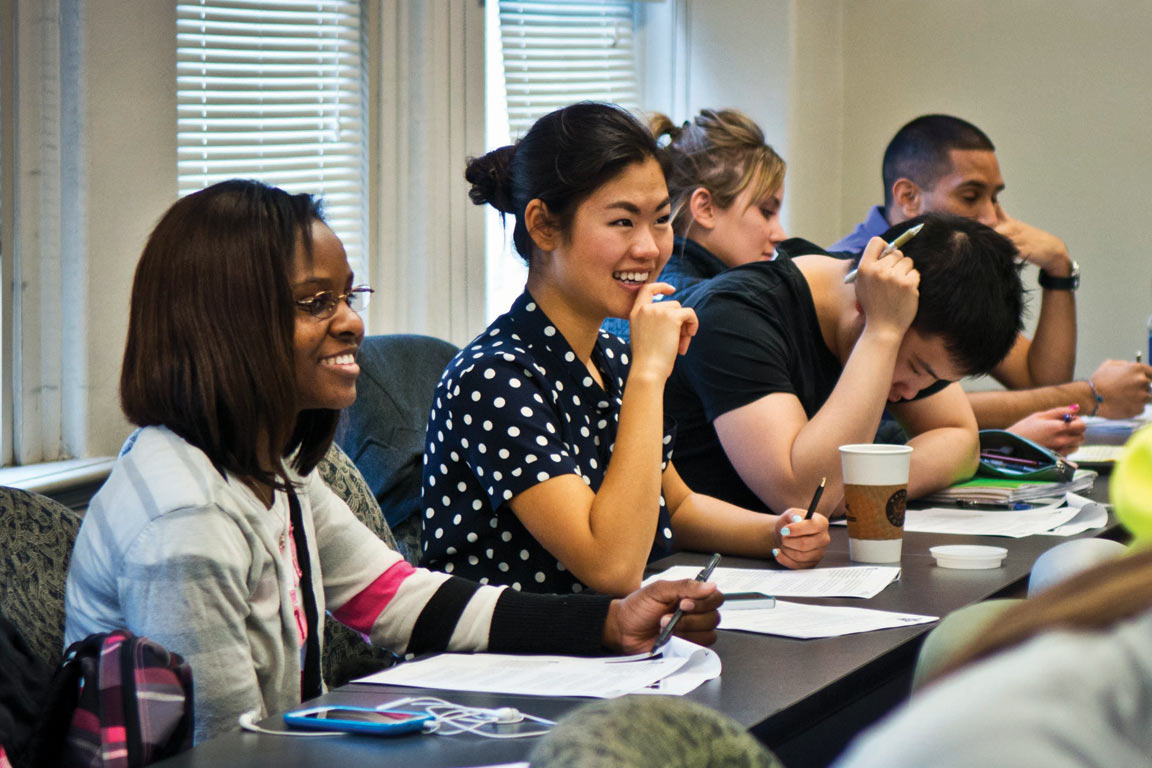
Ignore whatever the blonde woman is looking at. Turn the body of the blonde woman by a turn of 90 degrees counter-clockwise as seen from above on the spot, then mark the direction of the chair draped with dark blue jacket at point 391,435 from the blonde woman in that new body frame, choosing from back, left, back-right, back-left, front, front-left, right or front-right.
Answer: back-left

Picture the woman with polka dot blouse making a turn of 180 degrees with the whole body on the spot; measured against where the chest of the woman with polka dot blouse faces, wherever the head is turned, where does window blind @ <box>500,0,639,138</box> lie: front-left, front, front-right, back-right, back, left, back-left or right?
front-right

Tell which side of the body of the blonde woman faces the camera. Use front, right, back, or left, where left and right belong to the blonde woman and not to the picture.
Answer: right

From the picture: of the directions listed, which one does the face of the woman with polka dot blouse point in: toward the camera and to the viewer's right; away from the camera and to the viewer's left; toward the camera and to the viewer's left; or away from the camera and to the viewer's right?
toward the camera and to the viewer's right

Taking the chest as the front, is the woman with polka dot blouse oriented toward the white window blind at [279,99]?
no

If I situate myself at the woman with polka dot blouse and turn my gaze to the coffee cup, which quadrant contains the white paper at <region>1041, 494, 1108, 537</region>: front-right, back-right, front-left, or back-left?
front-left

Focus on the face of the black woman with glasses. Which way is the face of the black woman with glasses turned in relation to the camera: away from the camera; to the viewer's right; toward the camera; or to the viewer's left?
to the viewer's right

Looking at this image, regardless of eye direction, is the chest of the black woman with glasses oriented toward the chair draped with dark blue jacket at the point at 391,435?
no

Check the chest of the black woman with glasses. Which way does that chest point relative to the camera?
to the viewer's right

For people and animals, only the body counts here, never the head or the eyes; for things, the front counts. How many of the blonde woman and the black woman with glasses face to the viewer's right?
2

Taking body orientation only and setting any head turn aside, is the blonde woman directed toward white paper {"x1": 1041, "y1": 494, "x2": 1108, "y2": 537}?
no
